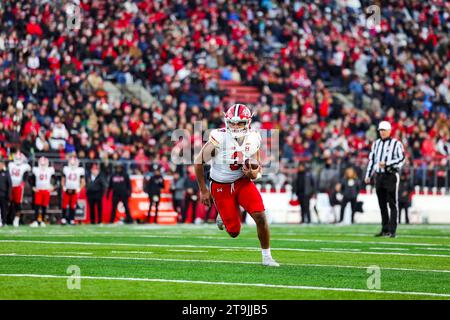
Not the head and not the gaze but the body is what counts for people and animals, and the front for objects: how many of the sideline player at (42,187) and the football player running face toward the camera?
2

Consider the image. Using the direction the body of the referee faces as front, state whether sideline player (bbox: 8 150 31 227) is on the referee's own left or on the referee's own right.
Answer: on the referee's own right

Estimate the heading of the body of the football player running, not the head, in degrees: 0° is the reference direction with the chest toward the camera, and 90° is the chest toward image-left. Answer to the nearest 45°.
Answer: approximately 0°

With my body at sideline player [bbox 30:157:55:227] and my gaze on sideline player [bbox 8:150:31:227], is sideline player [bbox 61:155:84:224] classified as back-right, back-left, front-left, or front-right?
back-right

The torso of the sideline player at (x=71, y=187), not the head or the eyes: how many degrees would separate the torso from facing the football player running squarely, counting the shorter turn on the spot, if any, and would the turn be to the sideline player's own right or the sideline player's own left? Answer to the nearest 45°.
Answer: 0° — they already face them

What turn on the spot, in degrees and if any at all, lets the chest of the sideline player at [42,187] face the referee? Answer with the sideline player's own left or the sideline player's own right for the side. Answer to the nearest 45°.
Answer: approximately 45° to the sideline player's own left

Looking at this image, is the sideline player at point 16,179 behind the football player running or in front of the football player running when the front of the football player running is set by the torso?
behind

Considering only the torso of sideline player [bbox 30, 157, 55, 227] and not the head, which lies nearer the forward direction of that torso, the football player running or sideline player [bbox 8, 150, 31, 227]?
the football player running
